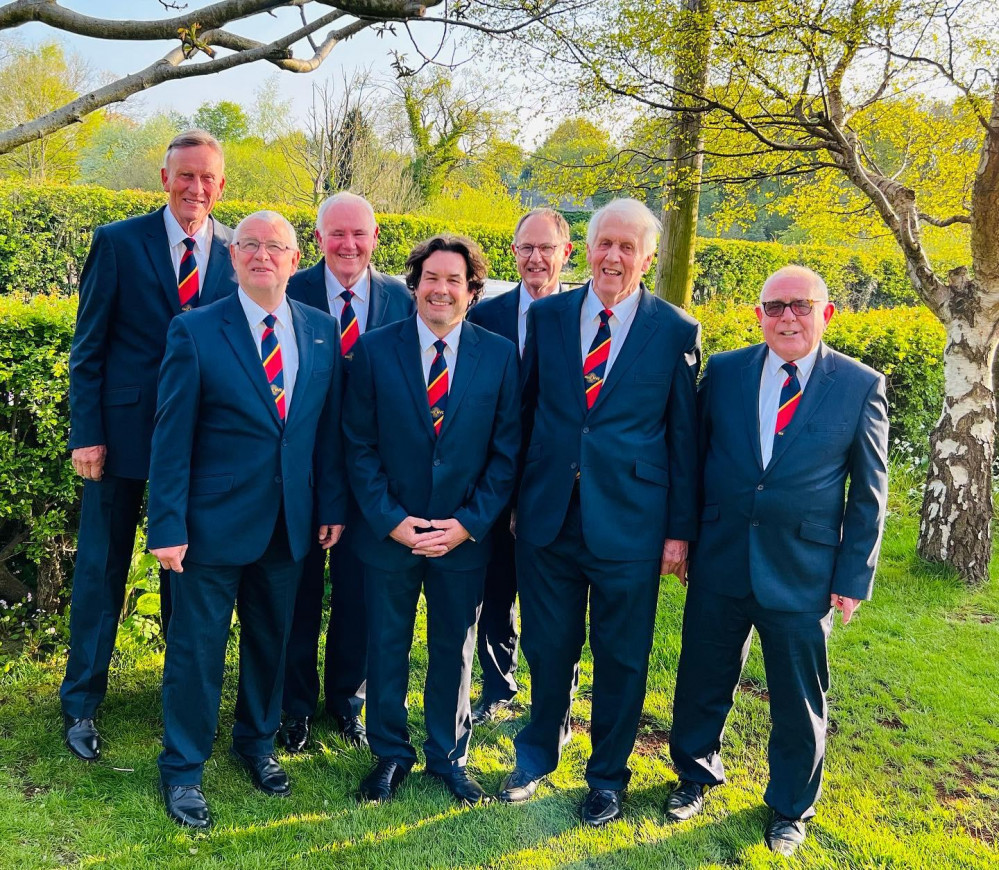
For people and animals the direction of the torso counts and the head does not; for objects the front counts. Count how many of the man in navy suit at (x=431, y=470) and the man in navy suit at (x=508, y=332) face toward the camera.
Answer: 2

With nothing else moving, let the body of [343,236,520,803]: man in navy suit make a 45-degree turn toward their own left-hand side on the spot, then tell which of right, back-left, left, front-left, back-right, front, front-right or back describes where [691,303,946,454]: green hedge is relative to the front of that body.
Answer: left

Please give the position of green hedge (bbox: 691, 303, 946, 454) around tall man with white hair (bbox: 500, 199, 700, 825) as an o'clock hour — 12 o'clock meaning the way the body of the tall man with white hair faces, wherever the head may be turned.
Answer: The green hedge is roughly at 7 o'clock from the tall man with white hair.

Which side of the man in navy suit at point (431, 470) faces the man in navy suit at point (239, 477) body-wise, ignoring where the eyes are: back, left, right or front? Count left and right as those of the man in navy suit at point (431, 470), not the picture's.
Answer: right

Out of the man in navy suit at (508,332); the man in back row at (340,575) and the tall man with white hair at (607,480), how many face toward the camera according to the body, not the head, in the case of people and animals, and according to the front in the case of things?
3

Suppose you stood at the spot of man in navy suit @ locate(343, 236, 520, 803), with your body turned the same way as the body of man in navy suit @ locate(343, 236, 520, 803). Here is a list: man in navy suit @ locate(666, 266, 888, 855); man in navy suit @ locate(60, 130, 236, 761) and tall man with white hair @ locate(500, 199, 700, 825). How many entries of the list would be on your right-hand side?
1

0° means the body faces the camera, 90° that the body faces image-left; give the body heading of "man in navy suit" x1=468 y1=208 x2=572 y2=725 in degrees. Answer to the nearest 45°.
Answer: approximately 0°

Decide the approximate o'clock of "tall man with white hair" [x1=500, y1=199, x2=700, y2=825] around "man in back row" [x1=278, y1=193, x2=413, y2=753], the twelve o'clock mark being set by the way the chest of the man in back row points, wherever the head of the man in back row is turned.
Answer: The tall man with white hair is roughly at 10 o'clock from the man in back row.

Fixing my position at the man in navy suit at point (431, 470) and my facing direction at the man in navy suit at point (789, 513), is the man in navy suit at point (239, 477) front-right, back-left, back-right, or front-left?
back-right

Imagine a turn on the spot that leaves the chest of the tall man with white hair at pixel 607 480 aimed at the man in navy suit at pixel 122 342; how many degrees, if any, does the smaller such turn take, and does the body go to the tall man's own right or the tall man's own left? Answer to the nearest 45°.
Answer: approximately 90° to the tall man's own right
